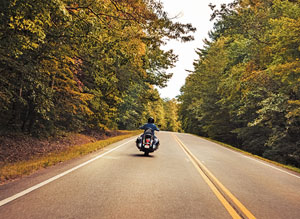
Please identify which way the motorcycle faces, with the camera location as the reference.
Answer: facing away from the viewer
